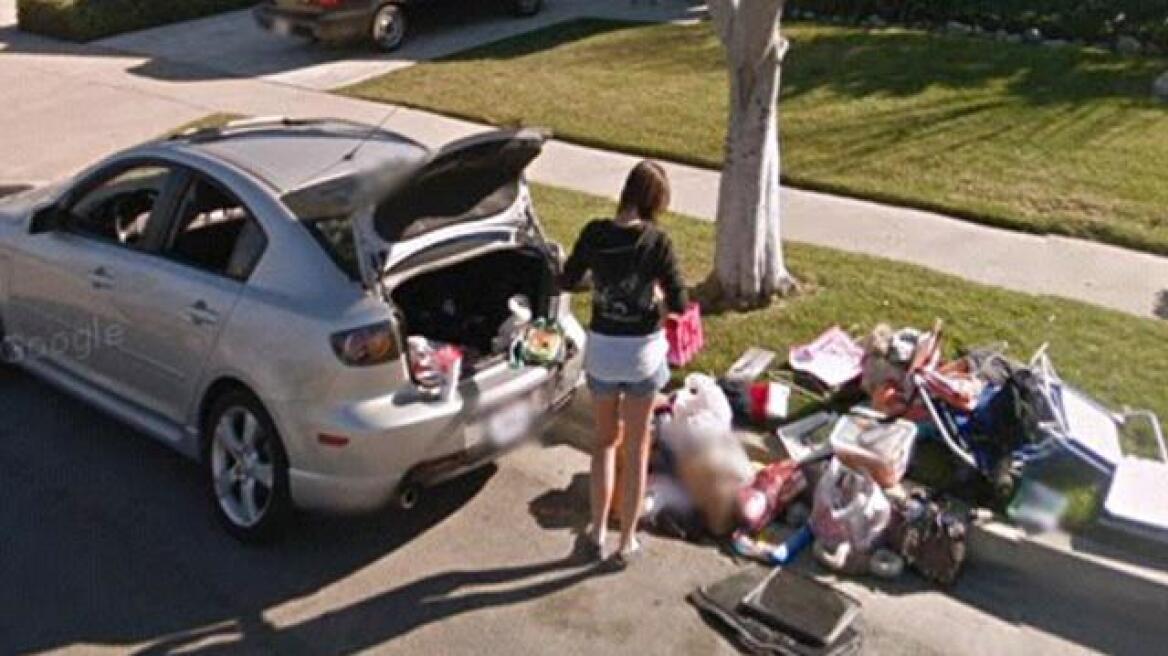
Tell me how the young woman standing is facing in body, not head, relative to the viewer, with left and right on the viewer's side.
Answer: facing away from the viewer

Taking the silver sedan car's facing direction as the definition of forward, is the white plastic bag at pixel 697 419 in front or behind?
behind

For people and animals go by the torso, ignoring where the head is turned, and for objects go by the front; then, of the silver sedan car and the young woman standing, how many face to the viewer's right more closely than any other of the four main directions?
0

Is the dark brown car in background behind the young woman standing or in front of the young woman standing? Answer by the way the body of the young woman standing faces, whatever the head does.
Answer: in front

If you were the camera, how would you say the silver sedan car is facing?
facing away from the viewer and to the left of the viewer

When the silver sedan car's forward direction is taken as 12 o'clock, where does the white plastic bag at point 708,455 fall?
The white plastic bag is roughly at 5 o'clock from the silver sedan car.

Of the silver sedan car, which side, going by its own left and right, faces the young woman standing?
back

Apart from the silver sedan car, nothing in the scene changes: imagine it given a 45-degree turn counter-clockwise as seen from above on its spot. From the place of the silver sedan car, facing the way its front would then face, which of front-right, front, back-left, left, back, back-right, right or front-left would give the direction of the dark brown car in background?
right
